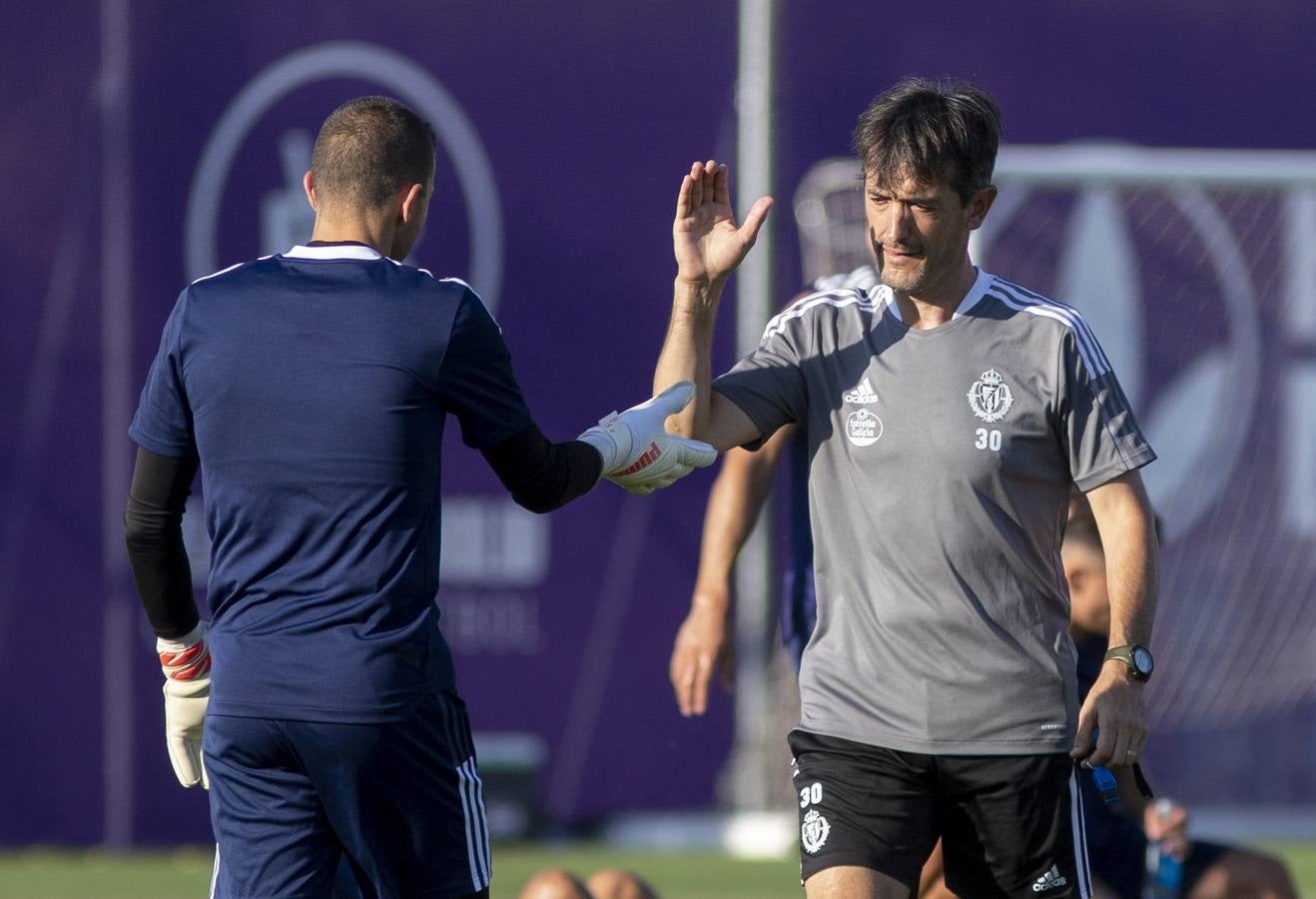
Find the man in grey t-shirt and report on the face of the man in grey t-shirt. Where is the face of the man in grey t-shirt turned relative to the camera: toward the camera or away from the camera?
toward the camera

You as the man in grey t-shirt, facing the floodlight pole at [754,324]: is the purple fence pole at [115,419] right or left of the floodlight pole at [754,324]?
left

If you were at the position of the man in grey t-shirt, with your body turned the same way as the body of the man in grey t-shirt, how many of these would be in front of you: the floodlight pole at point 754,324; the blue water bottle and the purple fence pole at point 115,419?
0

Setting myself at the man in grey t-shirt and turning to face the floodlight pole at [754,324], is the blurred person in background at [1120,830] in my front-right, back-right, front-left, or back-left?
front-right

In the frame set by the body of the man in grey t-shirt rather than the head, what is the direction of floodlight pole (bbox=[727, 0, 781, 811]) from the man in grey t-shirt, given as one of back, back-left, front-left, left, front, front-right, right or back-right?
back

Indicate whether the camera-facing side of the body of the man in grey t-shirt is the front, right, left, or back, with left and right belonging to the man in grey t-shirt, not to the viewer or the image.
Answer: front

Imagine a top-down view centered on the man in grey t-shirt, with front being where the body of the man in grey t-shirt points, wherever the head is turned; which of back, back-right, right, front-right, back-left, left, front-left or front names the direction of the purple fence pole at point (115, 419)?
back-right

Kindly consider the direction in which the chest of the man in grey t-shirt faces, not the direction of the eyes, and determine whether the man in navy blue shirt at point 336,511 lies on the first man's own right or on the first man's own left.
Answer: on the first man's own right

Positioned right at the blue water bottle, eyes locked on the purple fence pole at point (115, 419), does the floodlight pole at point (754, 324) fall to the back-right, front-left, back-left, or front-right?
front-right

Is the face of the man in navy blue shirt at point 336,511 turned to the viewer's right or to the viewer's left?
to the viewer's right
